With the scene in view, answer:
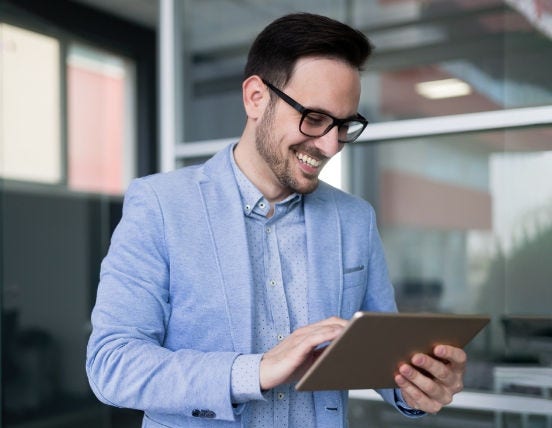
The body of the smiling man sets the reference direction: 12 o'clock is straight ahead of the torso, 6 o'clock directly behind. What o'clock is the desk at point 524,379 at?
The desk is roughly at 9 o'clock from the smiling man.

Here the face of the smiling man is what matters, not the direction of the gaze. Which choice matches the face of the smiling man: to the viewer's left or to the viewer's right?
to the viewer's right

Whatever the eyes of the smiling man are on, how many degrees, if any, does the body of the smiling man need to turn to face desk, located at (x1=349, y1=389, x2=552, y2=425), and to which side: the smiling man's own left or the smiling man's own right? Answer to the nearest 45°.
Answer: approximately 90° to the smiling man's own left

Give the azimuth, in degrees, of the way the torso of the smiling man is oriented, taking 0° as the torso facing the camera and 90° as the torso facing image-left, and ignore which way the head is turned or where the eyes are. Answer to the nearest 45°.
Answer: approximately 315°
